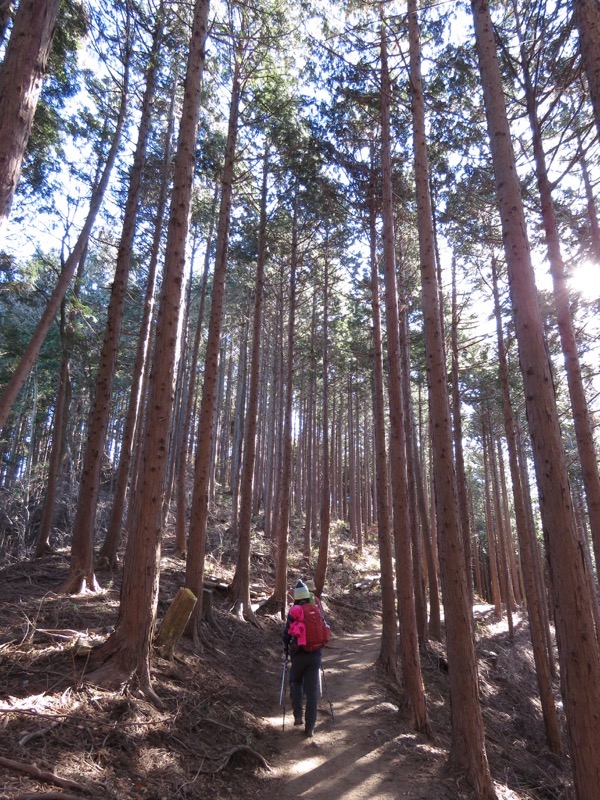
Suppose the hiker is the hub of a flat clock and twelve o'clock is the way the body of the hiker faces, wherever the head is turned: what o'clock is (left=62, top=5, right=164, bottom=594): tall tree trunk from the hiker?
The tall tree trunk is roughly at 10 o'clock from the hiker.

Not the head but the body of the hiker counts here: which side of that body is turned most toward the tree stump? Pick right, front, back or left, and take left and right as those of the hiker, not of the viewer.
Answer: left

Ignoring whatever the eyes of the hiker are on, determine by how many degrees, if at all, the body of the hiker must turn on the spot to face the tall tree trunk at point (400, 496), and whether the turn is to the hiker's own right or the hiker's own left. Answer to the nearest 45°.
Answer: approximately 45° to the hiker's own right

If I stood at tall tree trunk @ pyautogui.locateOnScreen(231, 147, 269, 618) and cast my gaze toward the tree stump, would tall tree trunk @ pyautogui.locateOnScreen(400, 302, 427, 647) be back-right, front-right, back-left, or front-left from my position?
back-left

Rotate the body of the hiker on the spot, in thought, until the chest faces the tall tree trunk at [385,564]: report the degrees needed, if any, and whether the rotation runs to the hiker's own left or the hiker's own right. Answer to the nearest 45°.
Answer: approximately 45° to the hiker's own right

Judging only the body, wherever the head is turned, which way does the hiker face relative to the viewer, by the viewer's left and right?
facing away from the viewer

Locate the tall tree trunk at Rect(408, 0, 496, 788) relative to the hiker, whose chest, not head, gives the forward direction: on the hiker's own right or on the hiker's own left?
on the hiker's own right

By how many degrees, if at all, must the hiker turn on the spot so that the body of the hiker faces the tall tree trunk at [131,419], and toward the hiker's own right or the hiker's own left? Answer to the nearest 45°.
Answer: approximately 45° to the hiker's own left

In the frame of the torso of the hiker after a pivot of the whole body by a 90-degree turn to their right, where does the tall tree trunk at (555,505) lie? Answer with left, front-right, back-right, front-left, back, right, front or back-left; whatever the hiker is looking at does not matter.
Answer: front-right

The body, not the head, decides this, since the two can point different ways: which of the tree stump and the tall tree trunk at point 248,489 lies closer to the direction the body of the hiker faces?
the tall tree trunk
